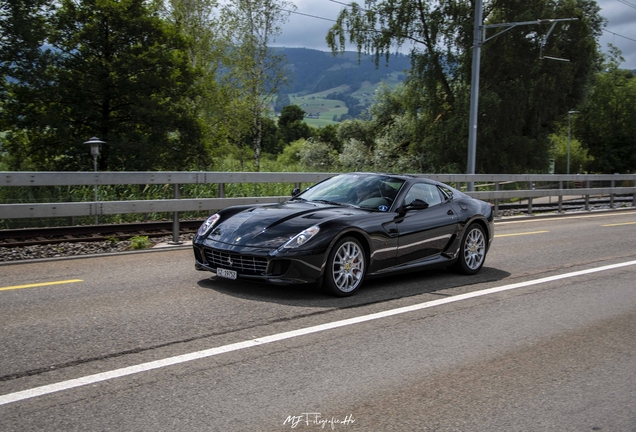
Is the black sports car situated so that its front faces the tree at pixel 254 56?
no

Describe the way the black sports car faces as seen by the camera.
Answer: facing the viewer and to the left of the viewer

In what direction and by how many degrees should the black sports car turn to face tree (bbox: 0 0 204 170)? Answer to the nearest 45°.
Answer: approximately 90° to its right

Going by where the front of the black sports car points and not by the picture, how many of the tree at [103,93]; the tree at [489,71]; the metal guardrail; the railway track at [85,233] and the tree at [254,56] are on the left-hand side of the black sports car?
0

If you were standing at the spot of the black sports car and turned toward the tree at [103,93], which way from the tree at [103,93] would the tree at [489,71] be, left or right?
right

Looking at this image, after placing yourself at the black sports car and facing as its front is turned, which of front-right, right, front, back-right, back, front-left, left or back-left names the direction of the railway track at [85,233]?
right

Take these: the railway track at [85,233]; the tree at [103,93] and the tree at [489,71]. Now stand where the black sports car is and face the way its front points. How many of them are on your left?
0

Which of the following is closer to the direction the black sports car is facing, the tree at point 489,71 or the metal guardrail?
the metal guardrail

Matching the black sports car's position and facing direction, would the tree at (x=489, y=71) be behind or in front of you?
behind
